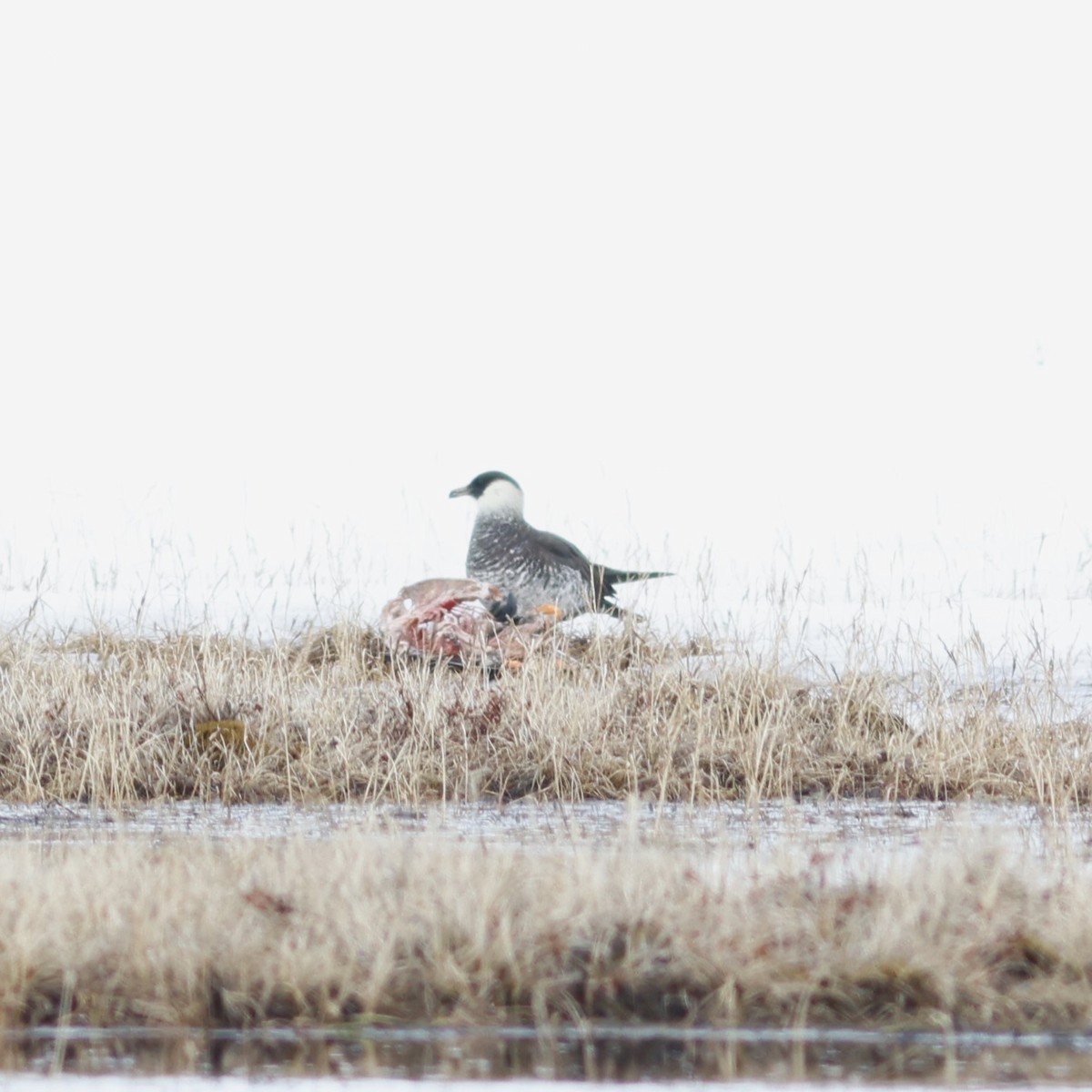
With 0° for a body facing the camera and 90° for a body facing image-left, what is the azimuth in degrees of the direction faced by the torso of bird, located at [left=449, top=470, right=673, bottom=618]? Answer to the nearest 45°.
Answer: approximately 90°
